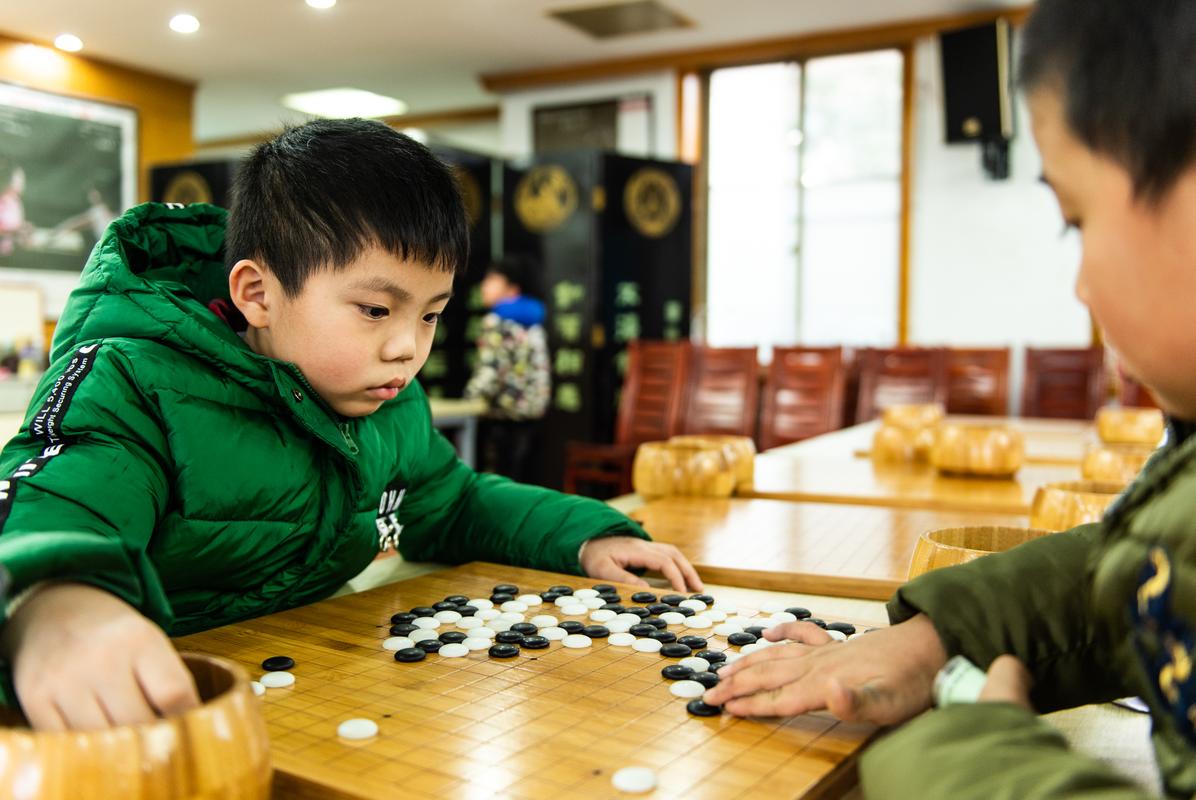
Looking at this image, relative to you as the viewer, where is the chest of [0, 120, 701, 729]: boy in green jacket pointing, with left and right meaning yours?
facing the viewer and to the right of the viewer

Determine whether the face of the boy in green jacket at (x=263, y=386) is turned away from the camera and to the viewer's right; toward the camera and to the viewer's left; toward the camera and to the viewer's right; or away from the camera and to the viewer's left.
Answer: toward the camera and to the viewer's right

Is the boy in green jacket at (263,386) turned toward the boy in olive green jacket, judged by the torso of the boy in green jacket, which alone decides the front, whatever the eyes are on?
yes

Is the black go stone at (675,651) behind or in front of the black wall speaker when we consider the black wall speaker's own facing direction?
in front

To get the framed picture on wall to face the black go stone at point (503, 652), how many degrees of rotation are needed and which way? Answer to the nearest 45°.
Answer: approximately 45° to its right

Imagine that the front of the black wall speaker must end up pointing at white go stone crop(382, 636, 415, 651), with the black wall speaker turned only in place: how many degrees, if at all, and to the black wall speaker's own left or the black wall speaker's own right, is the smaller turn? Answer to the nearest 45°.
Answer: approximately 45° to the black wall speaker's own left

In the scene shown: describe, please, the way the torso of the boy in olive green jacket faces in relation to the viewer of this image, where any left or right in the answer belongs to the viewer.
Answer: facing to the left of the viewer

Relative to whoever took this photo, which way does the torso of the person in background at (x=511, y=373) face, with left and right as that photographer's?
facing to the left of the viewer

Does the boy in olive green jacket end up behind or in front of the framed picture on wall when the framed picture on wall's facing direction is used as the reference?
in front

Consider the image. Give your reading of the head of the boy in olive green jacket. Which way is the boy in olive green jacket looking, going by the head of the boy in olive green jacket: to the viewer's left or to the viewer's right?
to the viewer's left

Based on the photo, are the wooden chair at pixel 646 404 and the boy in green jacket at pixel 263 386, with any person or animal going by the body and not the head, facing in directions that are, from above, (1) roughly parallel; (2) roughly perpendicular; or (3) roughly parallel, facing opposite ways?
roughly perpendicular
